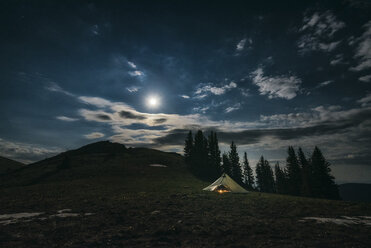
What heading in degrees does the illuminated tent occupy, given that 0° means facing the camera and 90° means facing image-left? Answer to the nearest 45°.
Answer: approximately 45°
